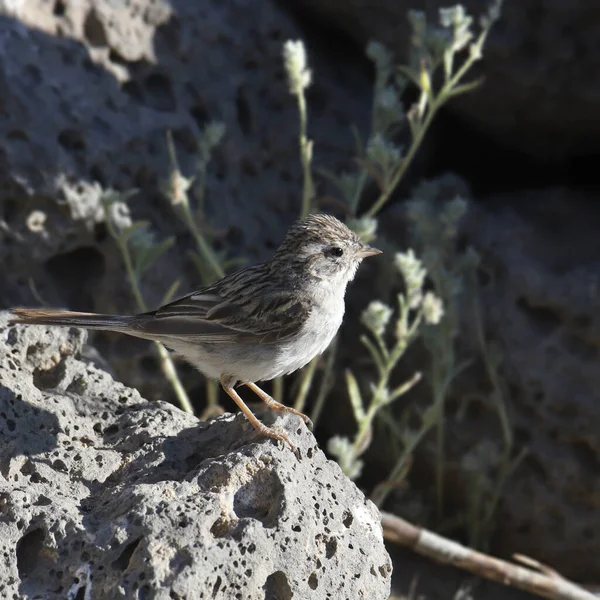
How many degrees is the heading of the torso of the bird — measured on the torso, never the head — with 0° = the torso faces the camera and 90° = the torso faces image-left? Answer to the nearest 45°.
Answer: approximately 270°
